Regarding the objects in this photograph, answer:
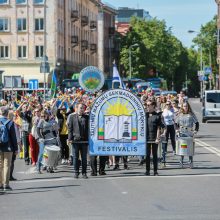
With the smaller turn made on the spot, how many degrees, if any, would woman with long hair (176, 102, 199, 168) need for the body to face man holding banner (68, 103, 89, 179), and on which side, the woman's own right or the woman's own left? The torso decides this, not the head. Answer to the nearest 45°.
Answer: approximately 45° to the woman's own right

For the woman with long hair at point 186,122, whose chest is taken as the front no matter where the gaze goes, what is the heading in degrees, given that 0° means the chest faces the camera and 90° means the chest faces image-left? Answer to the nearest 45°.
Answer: approximately 0°
